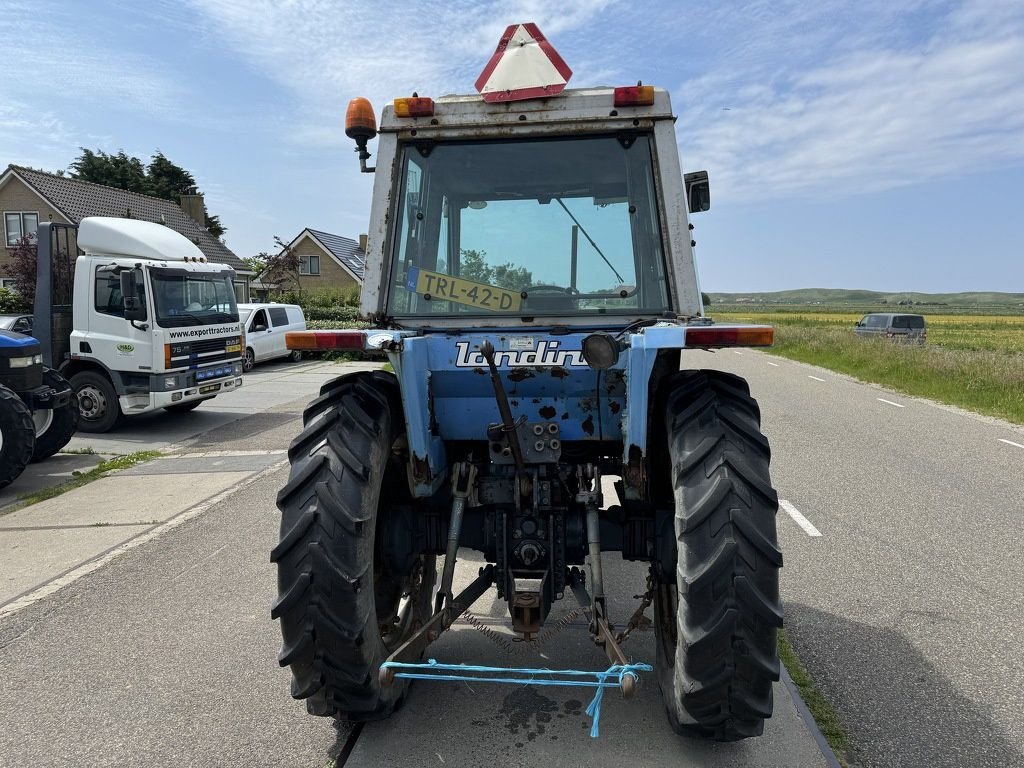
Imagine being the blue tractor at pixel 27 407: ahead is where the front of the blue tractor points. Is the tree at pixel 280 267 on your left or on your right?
on your left

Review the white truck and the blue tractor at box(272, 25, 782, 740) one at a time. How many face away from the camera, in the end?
1

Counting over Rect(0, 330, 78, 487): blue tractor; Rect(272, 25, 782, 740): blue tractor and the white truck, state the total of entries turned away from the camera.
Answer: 1

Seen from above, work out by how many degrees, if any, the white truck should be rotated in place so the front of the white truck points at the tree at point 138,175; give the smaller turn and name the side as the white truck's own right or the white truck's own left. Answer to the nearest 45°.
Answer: approximately 135° to the white truck's own left

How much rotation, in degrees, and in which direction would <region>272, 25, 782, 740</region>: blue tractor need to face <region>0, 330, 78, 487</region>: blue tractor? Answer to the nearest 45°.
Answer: approximately 45° to its left

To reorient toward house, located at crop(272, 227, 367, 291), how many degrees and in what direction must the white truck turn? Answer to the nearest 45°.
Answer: approximately 135° to its left

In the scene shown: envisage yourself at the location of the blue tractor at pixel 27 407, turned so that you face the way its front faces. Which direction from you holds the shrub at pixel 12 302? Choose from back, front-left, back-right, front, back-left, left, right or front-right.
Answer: back-left

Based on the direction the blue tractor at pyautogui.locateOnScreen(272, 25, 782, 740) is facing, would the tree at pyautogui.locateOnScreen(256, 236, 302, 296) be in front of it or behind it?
in front

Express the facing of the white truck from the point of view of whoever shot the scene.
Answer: facing the viewer and to the right of the viewer

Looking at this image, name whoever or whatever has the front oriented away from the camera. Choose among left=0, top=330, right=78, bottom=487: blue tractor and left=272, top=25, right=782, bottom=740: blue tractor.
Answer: left=272, top=25, right=782, bottom=740: blue tractor

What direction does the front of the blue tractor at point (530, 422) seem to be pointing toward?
away from the camera
